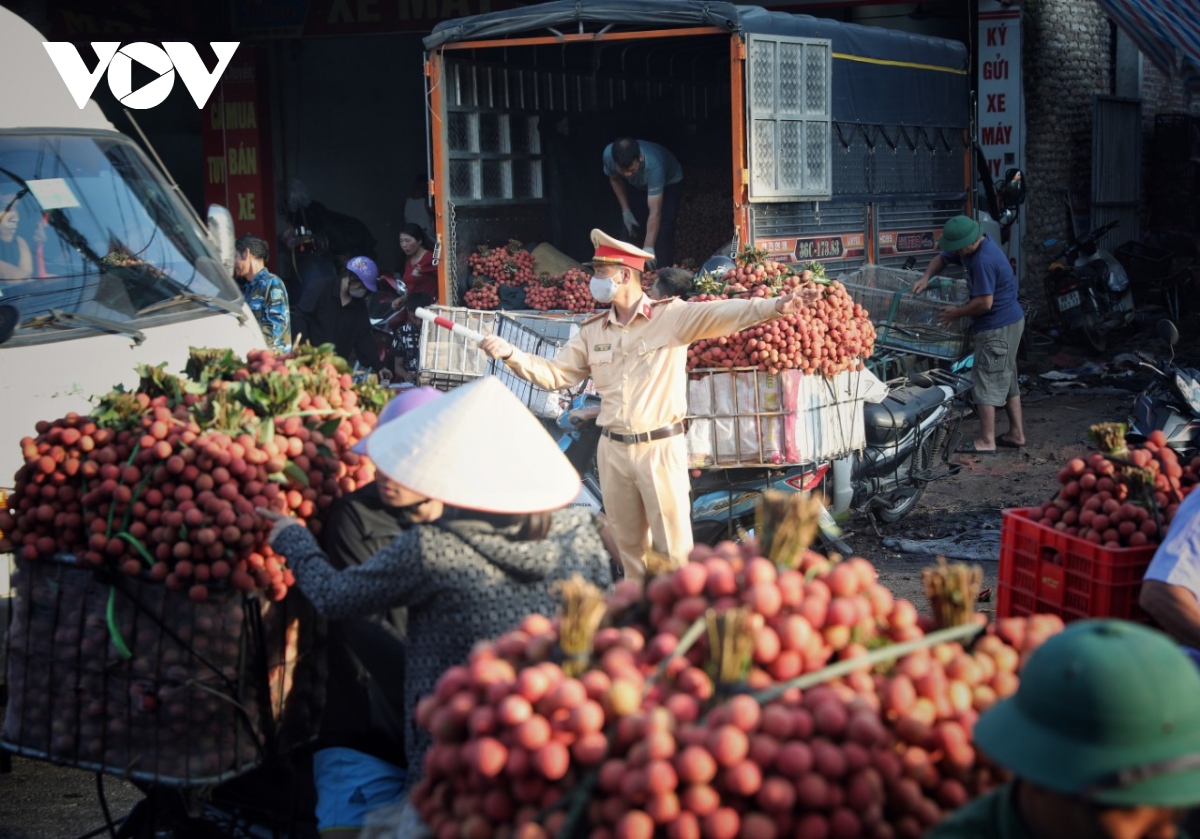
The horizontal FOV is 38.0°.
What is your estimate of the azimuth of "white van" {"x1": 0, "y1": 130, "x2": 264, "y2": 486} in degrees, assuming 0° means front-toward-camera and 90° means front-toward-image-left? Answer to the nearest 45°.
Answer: approximately 315°

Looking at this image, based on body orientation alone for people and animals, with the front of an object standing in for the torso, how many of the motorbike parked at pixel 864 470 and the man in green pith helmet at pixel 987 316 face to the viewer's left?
2

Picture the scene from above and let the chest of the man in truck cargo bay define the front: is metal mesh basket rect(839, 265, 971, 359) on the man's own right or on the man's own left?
on the man's own left

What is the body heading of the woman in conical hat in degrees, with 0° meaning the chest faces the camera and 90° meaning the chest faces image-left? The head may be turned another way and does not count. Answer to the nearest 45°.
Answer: approximately 135°

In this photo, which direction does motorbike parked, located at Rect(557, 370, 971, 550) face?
to the viewer's left

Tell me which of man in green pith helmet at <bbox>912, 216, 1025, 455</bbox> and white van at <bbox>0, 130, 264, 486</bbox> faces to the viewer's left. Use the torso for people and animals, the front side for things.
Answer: the man in green pith helmet

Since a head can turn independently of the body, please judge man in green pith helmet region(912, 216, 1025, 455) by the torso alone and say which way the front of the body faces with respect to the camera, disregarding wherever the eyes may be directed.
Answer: to the viewer's left

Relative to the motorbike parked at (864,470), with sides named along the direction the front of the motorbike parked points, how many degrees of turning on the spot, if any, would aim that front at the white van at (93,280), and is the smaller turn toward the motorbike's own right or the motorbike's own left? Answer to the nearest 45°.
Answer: approximately 45° to the motorbike's own left

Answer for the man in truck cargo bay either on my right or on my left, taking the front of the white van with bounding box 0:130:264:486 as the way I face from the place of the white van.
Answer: on my left

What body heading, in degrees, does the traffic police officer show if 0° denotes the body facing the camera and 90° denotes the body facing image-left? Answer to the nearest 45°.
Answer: approximately 45°
